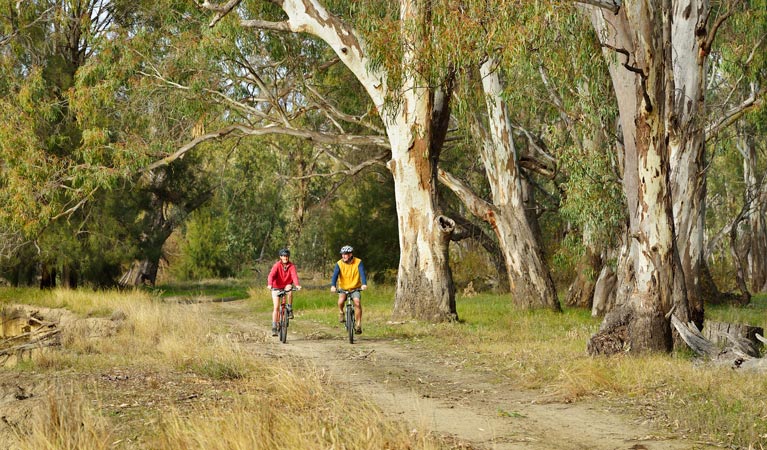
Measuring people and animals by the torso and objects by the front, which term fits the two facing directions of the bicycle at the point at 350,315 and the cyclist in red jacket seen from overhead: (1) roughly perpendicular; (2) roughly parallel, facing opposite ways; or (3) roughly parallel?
roughly parallel

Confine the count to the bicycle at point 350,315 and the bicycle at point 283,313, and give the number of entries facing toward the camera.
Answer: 2

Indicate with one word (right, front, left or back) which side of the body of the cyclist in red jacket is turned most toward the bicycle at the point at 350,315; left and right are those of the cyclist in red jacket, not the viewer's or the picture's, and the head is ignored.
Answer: left

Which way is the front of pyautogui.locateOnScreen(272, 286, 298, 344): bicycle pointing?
toward the camera

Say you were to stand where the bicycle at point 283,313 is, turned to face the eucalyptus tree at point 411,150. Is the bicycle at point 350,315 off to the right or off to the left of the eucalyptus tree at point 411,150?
right

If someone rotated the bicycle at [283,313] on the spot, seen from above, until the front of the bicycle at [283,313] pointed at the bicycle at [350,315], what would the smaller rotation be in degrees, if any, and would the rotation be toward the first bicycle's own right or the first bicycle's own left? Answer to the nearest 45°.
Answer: approximately 90° to the first bicycle's own left

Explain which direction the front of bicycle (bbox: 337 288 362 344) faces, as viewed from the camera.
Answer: facing the viewer

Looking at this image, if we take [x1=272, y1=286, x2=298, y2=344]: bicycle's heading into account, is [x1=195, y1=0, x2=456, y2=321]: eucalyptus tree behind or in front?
behind
